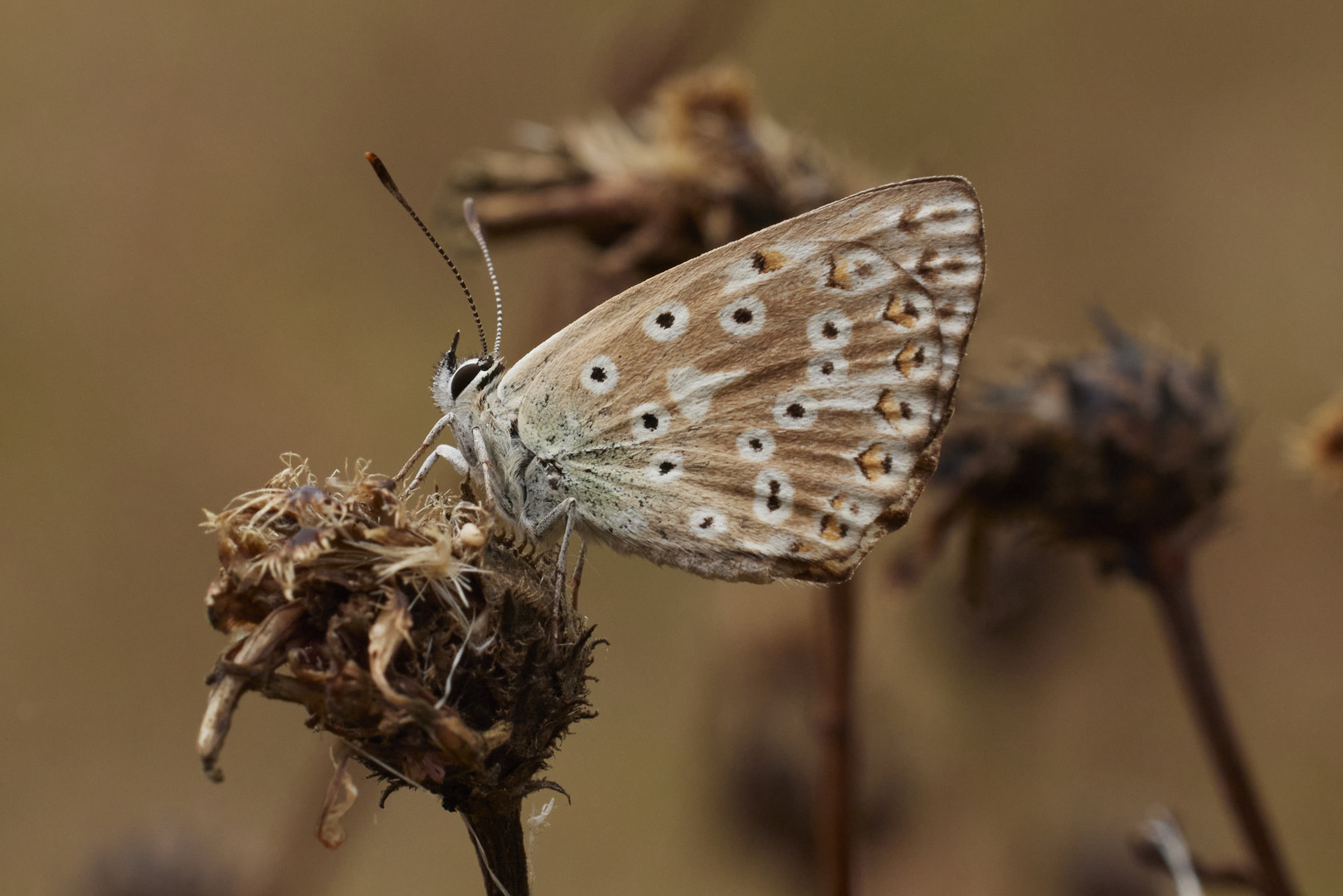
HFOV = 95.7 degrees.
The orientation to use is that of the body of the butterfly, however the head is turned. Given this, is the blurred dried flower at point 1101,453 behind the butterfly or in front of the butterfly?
behind

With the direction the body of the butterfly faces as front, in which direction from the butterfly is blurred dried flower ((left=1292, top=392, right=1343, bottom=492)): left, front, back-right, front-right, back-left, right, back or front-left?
back

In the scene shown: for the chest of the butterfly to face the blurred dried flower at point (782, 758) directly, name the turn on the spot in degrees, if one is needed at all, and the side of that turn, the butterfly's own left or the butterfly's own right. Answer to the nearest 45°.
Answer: approximately 90° to the butterfly's own right

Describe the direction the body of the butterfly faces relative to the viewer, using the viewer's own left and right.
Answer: facing to the left of the viewer

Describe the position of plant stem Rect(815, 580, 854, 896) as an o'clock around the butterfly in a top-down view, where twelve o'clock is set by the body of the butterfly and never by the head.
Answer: The plant stem is roughly at 4 o'clock from the butterfly.
